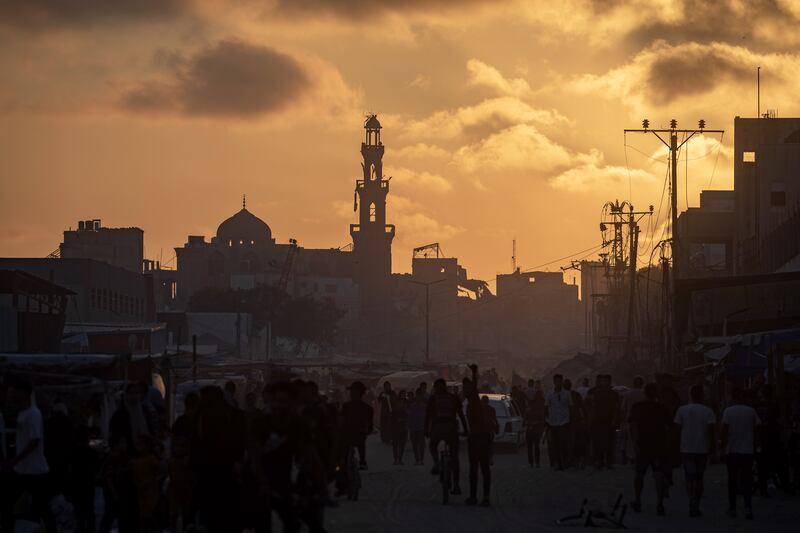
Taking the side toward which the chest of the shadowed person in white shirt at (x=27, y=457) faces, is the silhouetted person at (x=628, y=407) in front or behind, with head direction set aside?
behind

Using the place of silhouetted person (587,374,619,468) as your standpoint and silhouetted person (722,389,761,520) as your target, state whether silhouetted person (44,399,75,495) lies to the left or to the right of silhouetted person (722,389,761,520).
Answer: right

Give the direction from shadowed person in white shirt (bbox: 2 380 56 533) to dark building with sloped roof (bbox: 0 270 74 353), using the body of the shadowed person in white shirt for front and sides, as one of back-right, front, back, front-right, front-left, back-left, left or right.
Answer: right
